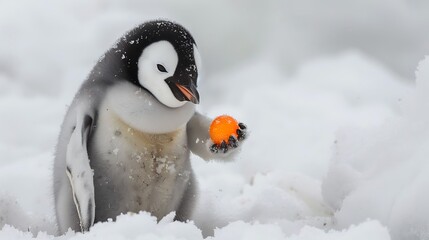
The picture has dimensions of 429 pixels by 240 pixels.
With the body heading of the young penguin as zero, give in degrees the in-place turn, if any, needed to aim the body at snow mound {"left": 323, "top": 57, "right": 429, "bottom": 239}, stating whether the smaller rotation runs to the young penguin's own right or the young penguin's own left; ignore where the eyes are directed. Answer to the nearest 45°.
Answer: approximately 45° to the young penguin's own left

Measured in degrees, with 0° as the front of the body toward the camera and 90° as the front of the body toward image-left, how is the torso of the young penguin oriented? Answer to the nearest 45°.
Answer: approximately 315°
